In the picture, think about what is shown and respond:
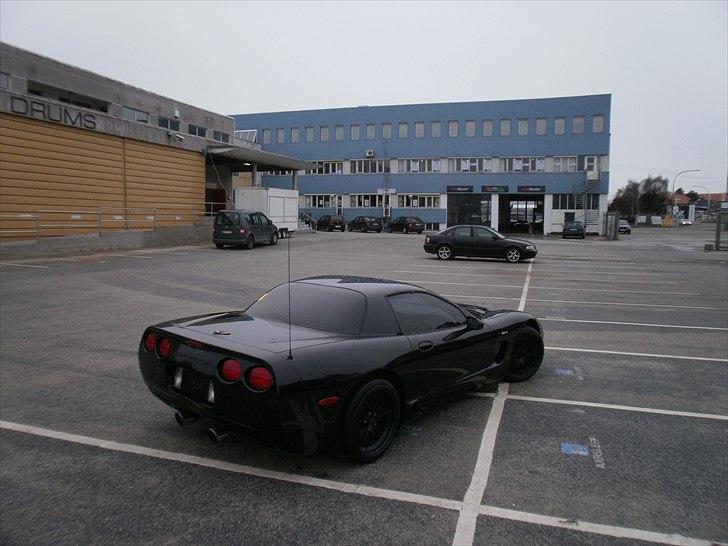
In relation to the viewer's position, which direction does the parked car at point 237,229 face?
facing away from the viewer and to the right of the viewer

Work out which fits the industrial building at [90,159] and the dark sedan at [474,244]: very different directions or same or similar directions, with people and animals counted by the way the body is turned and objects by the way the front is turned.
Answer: same or similar directions

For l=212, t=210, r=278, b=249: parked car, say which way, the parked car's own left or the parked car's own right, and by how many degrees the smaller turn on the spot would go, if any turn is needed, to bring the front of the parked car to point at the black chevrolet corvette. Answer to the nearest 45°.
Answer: approximately 135° to the parked car's own right

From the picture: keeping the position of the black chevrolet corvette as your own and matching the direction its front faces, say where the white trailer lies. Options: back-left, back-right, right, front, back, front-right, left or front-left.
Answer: front-left

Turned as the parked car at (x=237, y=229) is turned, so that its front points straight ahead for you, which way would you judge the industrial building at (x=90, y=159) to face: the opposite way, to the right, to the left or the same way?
to the right

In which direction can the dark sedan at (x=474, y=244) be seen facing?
to the viewer's right

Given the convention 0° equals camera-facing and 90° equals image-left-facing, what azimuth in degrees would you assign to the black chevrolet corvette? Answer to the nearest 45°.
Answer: approximately 225°

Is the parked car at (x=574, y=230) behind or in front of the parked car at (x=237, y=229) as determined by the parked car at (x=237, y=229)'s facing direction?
in front

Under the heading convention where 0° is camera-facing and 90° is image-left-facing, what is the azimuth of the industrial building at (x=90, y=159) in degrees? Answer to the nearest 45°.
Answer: approximately 315°

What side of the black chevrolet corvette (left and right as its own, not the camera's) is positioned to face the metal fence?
left

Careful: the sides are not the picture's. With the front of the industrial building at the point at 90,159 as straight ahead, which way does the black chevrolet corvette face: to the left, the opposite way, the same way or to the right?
to the left

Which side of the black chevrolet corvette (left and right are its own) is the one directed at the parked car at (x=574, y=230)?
front

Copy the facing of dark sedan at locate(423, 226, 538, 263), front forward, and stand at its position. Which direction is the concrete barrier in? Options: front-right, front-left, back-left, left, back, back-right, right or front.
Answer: back

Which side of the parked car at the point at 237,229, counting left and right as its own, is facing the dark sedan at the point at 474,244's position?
right

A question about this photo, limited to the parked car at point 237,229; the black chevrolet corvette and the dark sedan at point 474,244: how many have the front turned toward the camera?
0

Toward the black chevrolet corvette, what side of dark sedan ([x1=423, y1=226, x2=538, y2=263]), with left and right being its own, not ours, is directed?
right

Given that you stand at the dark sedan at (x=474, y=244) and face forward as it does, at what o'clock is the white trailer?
The white trailer is roughly at 7 o'clock from the dark sedan.

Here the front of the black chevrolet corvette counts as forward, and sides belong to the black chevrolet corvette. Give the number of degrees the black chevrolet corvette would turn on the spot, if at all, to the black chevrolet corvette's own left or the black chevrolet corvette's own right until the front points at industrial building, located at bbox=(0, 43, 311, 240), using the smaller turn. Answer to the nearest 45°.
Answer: approximately 90° to the black chevrolet corvette's own left

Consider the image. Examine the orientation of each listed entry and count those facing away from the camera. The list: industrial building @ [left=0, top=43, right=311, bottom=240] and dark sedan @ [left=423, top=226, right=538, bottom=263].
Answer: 0
